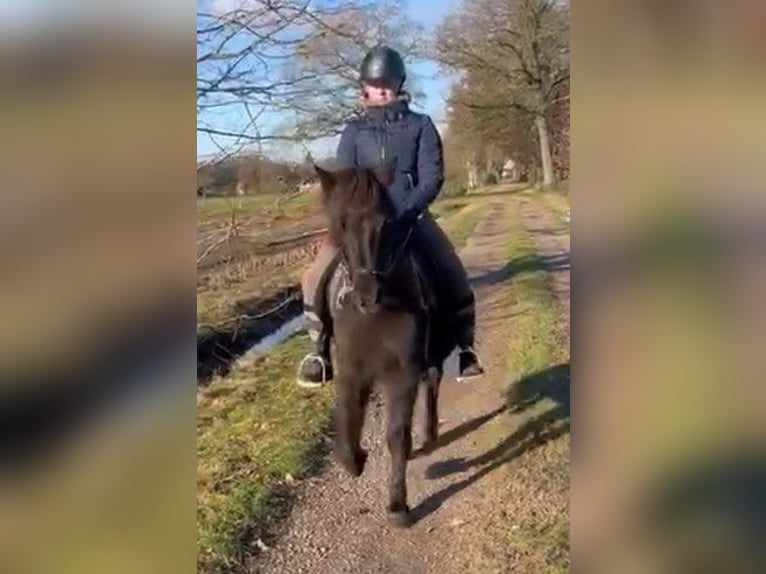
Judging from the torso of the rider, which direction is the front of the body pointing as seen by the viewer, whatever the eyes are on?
toward the camera

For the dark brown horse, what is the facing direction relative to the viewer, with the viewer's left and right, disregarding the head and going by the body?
facing the viewer
